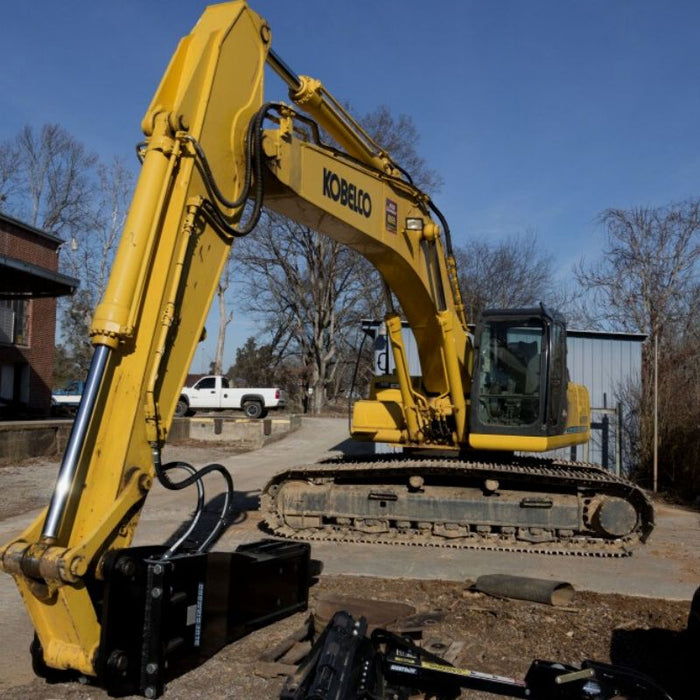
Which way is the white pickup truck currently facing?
to the viewer's left

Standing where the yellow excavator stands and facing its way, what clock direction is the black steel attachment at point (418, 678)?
The black steel attachment is roughly at 10 o'clock from the yellow excavator.

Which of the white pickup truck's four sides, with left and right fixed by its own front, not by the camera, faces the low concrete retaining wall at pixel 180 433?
left

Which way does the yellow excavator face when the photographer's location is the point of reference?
facing the viewer and to the left of the viewer

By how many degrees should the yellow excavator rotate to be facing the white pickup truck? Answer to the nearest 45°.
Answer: approximately 135° to its right

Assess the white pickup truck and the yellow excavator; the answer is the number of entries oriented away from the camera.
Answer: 0

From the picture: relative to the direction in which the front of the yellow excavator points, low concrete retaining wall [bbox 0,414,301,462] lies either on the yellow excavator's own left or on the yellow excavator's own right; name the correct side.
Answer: on the yellow excavator's own right

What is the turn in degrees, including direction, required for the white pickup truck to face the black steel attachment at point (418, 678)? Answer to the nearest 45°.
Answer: approximately 90° to its left

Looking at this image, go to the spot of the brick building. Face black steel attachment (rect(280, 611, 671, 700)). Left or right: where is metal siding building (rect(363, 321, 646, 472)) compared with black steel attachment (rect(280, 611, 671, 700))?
left
